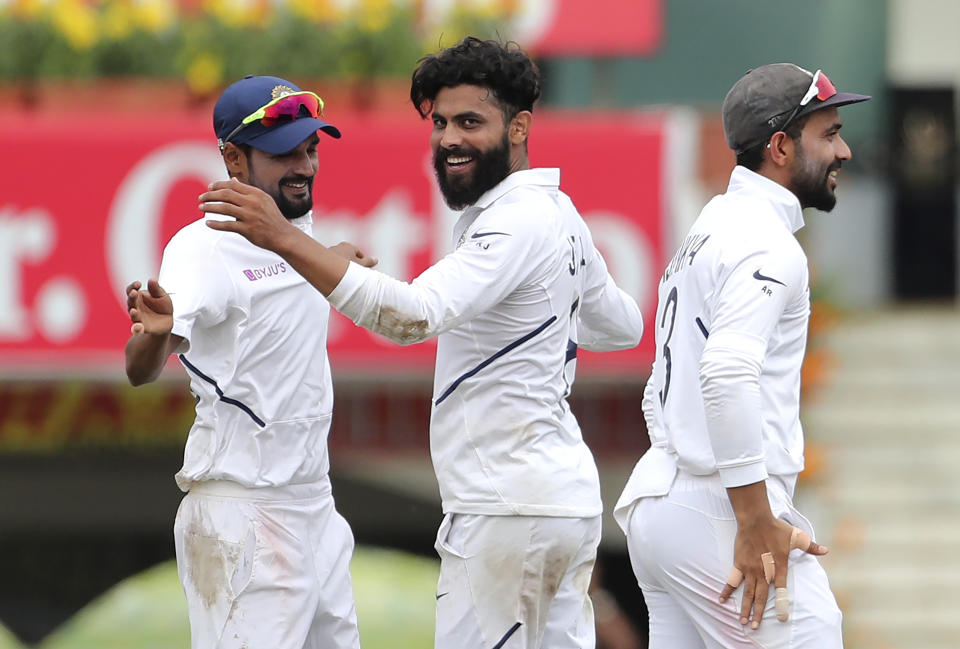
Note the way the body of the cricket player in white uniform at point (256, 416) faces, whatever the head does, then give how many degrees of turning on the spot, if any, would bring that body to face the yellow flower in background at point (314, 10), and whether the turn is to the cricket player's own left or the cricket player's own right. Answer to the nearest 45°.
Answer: approximately 135° to the cricket player's own left

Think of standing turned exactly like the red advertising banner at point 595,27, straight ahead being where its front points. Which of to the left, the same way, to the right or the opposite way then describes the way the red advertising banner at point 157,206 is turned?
the same way

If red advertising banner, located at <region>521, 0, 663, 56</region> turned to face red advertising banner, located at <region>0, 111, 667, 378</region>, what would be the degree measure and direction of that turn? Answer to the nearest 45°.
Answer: approximately 45° to its right

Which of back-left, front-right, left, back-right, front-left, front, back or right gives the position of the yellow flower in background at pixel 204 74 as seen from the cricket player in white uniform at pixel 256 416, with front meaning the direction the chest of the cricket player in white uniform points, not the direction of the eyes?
back-left

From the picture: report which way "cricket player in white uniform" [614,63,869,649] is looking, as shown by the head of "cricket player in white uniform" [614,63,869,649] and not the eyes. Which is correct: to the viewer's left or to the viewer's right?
to the viewer's right

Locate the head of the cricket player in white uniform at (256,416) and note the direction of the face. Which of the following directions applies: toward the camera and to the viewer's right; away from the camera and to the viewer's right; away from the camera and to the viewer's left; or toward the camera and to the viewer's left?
toward the camera and to the viewer's right

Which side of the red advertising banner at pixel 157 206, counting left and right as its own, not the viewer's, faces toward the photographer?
front

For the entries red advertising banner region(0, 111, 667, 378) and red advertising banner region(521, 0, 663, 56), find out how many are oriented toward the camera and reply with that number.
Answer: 2

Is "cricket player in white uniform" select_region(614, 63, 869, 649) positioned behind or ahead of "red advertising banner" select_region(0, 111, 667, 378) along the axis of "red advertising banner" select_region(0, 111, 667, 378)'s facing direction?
ahead

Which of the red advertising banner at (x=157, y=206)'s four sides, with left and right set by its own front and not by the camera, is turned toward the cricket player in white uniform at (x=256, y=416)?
front

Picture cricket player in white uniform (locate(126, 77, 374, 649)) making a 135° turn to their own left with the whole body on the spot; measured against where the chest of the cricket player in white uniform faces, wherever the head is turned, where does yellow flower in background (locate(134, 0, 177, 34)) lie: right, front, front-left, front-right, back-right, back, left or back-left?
front

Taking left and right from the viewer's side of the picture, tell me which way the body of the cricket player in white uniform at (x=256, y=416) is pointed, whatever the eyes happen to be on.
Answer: facing the viewer and to the right of the viewer
